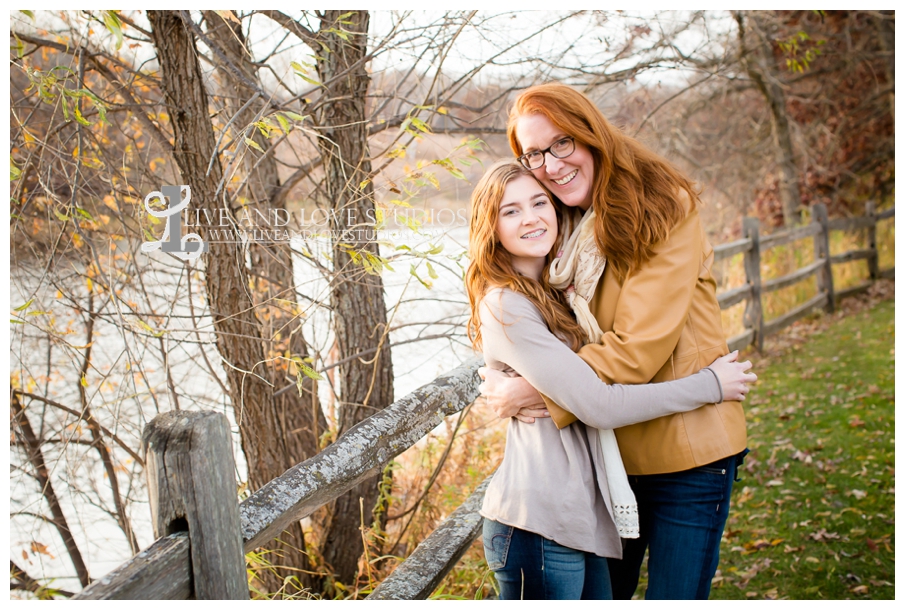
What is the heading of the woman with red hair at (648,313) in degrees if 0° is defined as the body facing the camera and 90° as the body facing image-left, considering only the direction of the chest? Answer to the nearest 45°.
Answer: approximately 45°

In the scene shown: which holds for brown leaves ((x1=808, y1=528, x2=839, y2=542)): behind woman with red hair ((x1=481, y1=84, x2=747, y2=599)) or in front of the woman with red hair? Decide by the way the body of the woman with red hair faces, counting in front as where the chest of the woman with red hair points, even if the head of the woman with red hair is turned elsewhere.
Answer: behind
